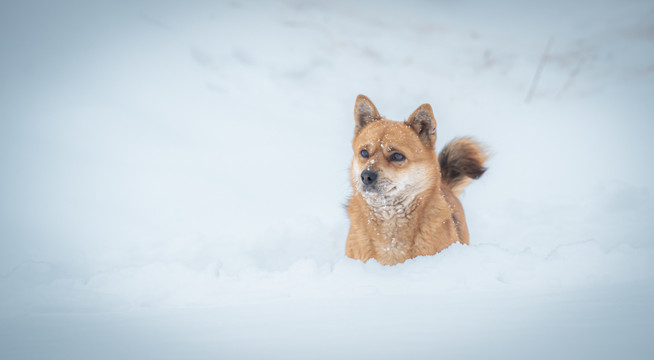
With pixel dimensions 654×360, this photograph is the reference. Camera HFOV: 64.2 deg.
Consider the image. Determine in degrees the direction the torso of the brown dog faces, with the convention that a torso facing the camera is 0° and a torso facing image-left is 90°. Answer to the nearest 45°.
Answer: approximately 45°
